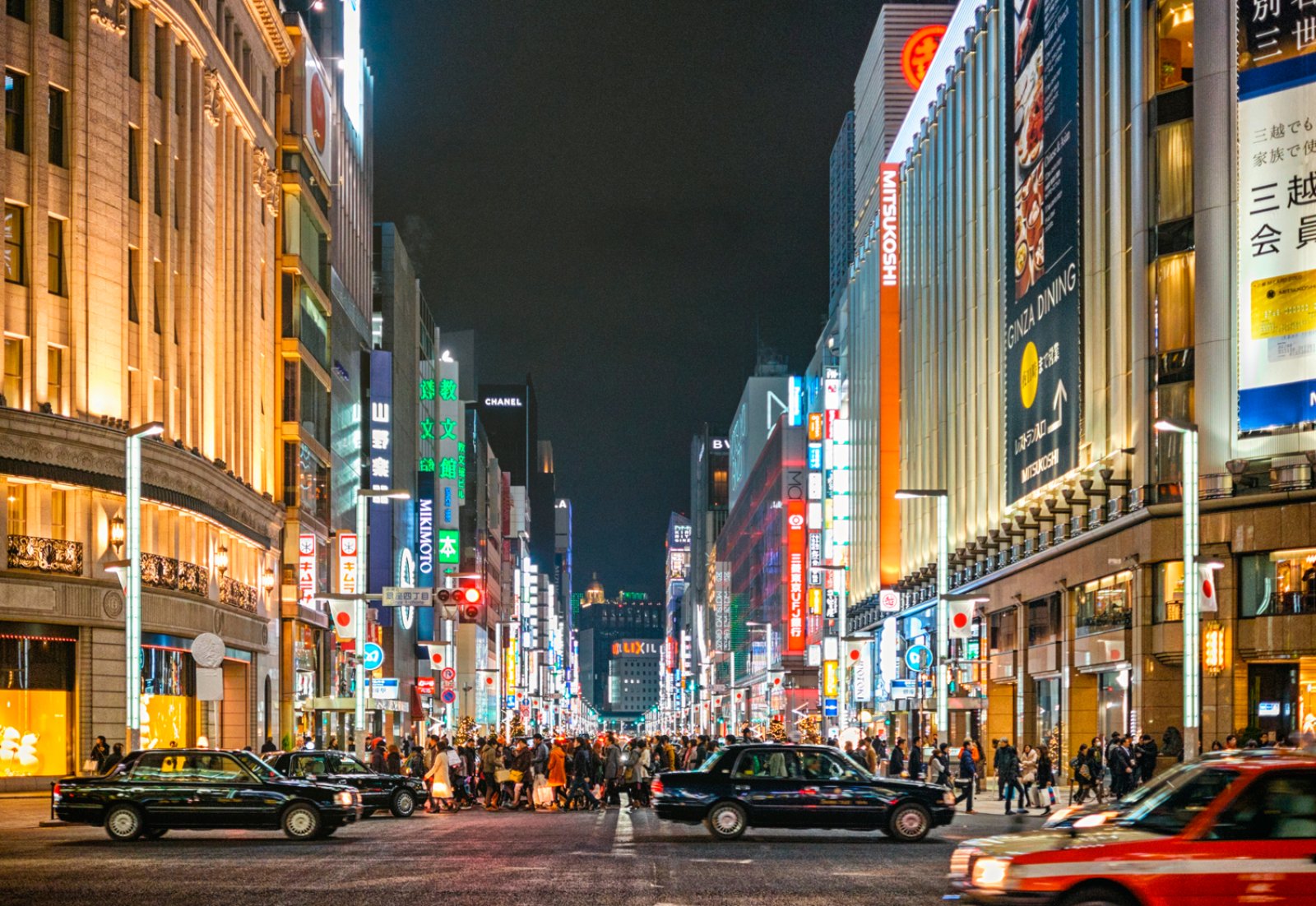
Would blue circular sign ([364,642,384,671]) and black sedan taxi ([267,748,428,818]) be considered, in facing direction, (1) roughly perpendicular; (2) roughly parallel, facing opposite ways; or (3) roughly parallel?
roughly perpendicular

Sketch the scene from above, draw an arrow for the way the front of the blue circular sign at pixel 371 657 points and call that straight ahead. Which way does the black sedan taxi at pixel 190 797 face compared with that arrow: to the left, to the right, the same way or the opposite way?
to the left

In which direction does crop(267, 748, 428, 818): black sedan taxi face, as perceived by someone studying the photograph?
facing to the right of the viewer

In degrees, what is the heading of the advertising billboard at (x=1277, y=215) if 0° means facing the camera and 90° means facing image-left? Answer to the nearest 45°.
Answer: approximately 45°

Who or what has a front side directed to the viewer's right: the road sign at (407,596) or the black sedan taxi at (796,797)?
the black sedan taxi

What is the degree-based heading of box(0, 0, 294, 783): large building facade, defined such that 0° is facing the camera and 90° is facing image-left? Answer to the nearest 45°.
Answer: approximately 315°
